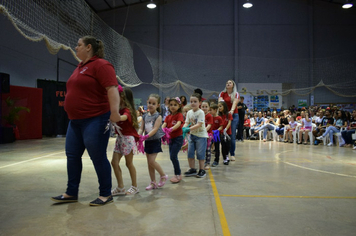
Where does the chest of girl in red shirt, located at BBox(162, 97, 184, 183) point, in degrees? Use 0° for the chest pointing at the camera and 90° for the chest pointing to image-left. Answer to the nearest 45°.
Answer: approximately 45°

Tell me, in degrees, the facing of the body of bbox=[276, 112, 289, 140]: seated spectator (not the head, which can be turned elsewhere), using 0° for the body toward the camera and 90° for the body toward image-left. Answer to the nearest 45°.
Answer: approximately 45°

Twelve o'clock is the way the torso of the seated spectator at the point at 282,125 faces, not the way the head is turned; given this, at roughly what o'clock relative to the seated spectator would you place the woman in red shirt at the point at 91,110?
The woman in red shirt is roughly at 11 o'clock from the seated spectator.

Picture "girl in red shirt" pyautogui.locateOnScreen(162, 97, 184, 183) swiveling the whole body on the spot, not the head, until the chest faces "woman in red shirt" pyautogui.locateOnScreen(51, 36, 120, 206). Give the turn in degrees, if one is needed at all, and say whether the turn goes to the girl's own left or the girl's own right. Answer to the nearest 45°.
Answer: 0° — they already face them

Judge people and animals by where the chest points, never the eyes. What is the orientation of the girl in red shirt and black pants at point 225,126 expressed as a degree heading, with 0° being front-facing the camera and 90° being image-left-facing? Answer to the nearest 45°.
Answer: approximately 45°

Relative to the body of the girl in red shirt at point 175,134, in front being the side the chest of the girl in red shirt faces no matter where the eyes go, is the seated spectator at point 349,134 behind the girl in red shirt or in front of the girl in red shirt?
behind

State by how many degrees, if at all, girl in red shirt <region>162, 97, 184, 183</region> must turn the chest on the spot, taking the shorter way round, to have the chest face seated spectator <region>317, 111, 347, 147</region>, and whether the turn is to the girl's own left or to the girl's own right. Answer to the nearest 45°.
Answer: approximately 180°

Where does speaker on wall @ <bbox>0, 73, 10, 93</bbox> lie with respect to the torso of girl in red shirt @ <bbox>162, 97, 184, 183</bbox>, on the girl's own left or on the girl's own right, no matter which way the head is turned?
on the girl's own right
